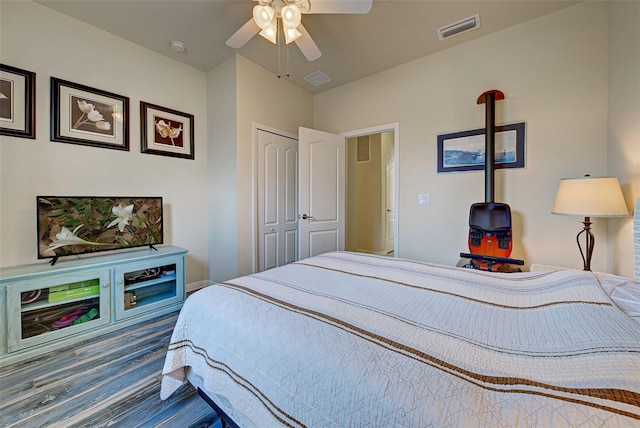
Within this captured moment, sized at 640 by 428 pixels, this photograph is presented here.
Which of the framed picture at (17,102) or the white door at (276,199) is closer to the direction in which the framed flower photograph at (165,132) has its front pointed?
the white door

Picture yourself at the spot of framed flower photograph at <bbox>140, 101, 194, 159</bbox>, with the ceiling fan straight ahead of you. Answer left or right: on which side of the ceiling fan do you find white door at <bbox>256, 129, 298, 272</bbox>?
left

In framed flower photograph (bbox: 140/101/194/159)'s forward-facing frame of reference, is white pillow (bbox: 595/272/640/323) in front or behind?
in front

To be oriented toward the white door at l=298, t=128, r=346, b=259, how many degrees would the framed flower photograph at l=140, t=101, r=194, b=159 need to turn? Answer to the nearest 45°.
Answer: approximately 45° to its left

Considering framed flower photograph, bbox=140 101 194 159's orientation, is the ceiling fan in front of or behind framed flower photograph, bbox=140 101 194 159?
in front

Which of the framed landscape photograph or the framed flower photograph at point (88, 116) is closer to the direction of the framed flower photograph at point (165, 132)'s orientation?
the framed landscape photograph

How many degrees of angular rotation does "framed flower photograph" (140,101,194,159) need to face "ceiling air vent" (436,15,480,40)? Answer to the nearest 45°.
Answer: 0° — it already faces it

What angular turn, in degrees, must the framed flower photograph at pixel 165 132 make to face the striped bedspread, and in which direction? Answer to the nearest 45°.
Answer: approximately 45° to its right

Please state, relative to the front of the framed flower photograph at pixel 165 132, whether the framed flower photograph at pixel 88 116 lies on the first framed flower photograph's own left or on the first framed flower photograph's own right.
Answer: on the first framed flower photograph's own right

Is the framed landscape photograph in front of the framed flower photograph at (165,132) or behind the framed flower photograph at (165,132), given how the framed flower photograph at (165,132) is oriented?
in front

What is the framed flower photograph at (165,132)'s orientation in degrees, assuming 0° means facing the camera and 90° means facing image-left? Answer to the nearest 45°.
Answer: approximately 315°
